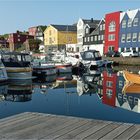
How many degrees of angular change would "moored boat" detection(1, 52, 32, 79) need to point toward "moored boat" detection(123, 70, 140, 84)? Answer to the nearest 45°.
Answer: approximately 135° to its left

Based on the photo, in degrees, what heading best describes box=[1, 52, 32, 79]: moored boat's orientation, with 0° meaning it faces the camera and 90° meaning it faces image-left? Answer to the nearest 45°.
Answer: approximately 90°
